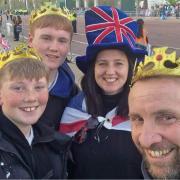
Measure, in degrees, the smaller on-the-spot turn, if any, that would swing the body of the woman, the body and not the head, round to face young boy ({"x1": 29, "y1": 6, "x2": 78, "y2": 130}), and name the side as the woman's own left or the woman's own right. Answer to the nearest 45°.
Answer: approximately 135° to the woman's own right

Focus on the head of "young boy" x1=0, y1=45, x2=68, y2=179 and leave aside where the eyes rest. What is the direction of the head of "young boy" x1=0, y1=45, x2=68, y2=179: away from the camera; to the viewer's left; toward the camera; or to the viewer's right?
toward the camera

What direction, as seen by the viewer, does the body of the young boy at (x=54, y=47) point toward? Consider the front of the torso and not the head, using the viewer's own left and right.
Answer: facing the viewer

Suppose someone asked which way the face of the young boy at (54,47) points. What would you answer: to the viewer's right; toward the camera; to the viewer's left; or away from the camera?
toward the camera

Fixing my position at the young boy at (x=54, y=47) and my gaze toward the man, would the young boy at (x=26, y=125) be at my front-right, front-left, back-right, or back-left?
front-right

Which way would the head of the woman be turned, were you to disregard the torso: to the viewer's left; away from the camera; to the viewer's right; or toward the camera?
toward the camera

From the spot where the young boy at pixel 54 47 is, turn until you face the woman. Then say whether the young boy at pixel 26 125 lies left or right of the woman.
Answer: right

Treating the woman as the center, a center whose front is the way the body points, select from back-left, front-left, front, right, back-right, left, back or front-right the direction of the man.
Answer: front

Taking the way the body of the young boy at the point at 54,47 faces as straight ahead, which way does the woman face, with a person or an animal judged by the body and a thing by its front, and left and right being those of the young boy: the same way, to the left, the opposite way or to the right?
the same way

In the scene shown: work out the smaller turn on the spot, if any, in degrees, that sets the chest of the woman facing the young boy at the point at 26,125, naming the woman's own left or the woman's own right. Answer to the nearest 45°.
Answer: approximately 45° to the woman's own right

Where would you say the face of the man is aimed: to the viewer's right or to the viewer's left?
to the viewer's left

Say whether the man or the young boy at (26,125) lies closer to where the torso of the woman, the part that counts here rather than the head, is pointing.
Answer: the man

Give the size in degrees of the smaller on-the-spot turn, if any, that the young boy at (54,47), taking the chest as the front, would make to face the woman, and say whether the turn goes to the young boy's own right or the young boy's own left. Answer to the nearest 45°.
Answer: approximately 45° to the young boy's own left

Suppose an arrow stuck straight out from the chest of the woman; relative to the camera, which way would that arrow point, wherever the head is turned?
toward the camera

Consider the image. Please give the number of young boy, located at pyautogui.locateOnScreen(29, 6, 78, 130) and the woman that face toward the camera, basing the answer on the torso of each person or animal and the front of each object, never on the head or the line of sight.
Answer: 2

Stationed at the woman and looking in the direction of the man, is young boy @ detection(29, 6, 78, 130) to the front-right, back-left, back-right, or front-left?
back-right
